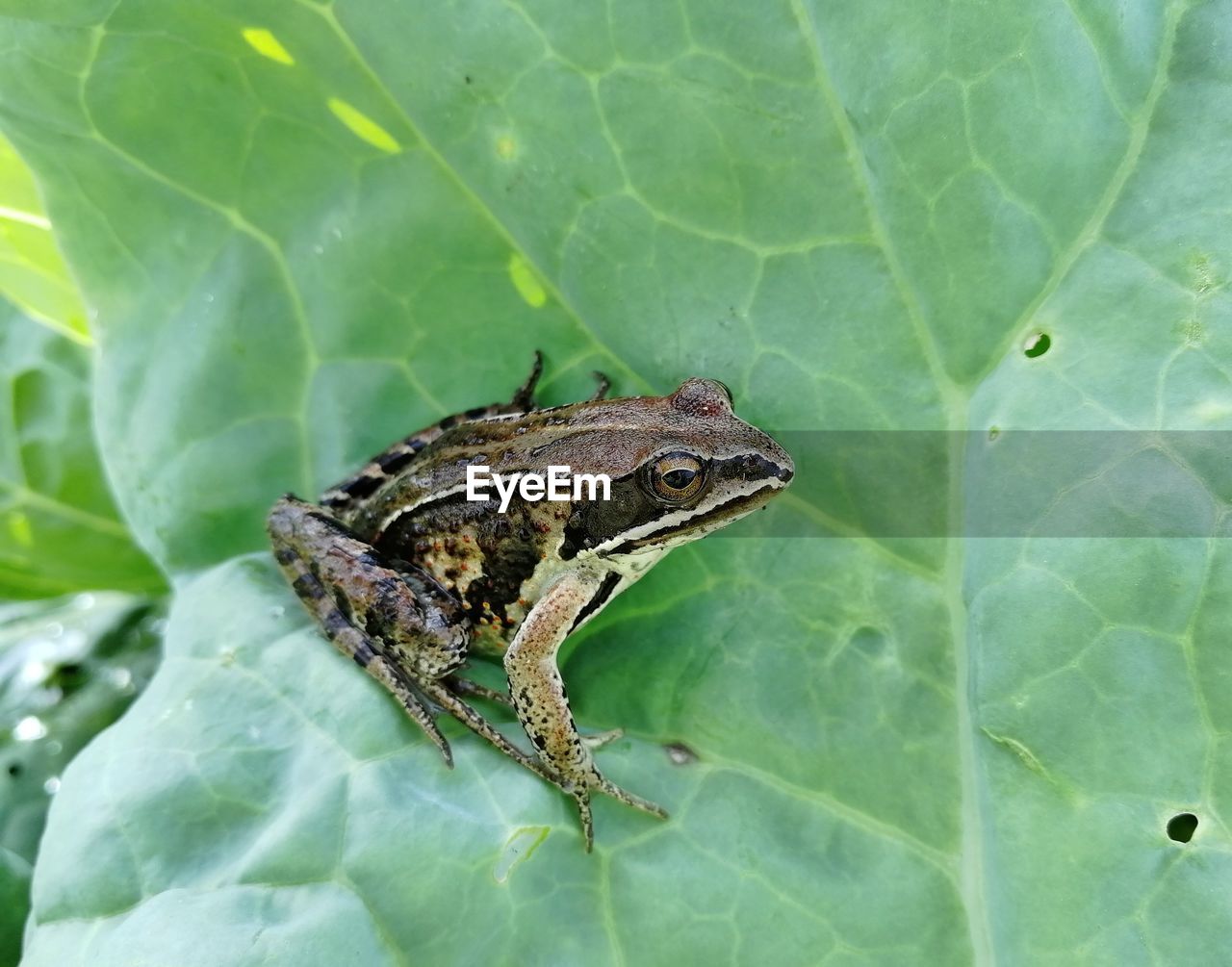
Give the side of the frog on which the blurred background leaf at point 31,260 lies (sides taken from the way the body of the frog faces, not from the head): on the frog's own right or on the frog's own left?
on the frog's own left

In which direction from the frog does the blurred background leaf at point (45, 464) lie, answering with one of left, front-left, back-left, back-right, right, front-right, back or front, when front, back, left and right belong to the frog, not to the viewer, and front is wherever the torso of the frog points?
back-left

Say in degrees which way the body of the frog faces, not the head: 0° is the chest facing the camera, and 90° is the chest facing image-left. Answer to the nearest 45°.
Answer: approximately 270°
